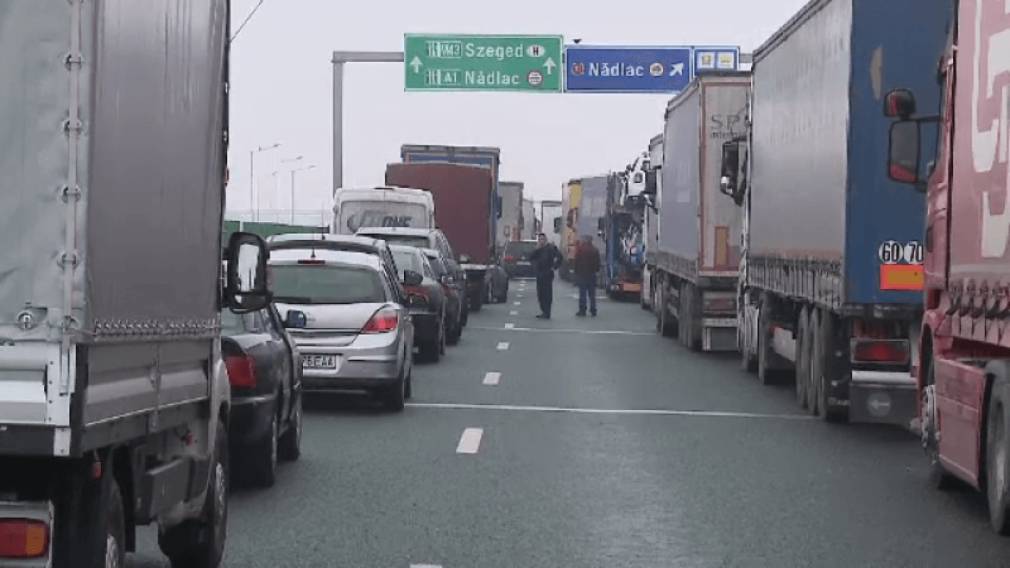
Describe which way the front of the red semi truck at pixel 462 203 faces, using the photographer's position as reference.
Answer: facing away from the viewer

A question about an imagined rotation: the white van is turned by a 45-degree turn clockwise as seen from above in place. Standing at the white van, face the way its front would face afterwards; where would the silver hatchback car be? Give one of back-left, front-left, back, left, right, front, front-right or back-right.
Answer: back-right

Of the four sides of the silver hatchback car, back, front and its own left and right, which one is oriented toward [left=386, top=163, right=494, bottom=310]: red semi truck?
front

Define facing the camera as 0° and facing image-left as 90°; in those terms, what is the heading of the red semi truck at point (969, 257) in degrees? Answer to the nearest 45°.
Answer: approximately 180°

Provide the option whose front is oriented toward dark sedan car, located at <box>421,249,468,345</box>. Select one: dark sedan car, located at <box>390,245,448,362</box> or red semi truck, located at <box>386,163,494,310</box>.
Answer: dark sedan car, located at <box>390,245,448,362</box>

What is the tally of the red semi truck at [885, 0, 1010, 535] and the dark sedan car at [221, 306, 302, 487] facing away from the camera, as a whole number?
2

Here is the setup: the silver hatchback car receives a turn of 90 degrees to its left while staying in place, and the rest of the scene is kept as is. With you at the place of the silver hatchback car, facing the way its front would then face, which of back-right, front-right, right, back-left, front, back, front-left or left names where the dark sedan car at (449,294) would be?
right

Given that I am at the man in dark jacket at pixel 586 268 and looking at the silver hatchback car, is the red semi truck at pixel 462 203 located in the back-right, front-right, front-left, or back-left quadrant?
back-right

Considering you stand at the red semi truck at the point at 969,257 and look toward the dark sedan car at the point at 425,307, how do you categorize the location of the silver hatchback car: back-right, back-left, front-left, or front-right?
front-left

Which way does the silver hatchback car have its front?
away from the camera

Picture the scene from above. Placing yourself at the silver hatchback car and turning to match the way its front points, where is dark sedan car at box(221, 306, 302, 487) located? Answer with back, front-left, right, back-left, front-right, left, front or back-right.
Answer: back

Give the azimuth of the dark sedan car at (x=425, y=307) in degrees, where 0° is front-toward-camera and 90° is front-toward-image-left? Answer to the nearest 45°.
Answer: approximately 180°

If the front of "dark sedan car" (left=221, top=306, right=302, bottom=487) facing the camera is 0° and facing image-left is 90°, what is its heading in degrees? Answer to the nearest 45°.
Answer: approximately 180°

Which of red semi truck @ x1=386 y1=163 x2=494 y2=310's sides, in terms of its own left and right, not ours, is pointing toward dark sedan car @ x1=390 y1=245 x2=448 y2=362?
back

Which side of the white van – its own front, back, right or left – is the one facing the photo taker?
back
